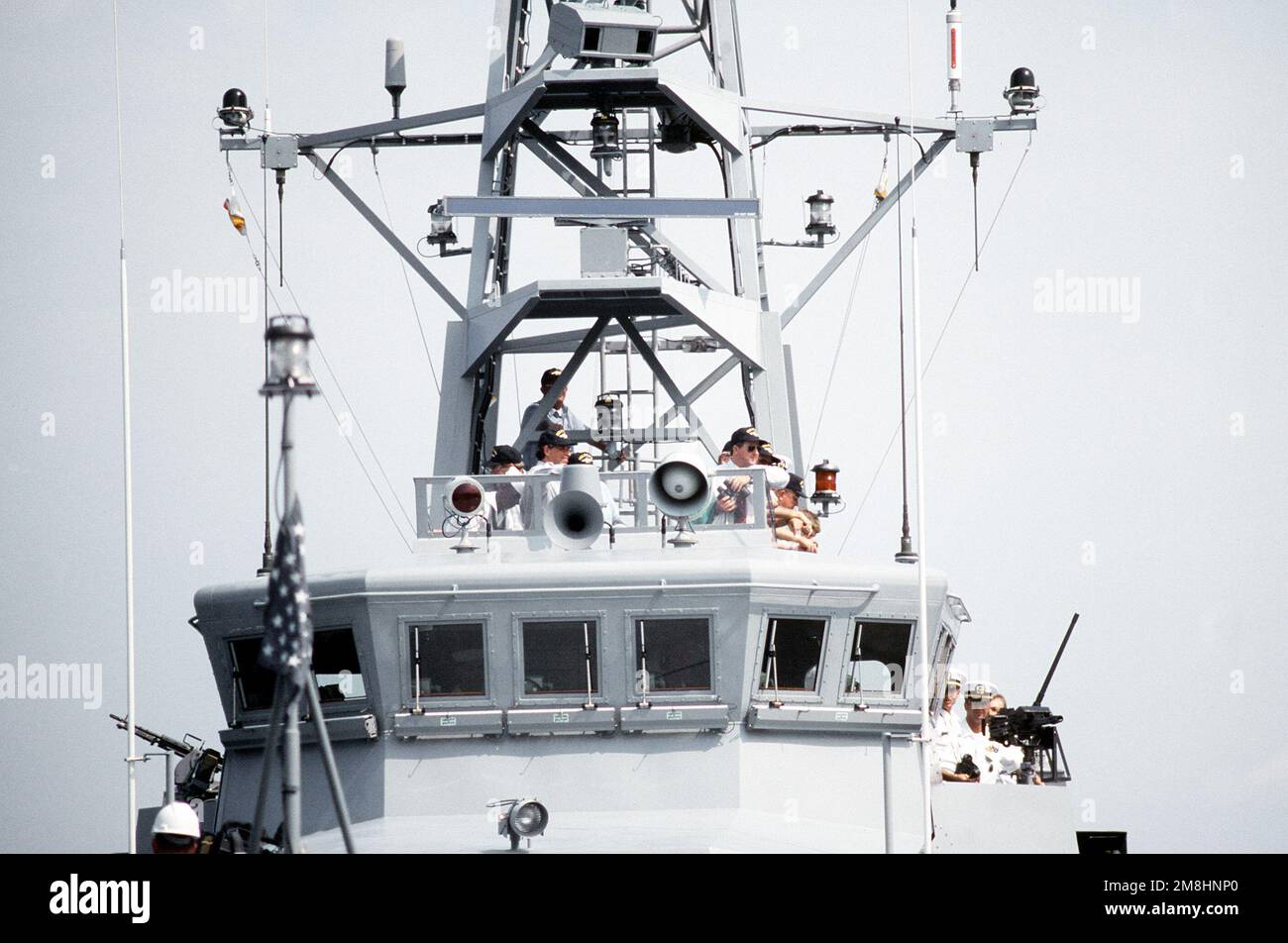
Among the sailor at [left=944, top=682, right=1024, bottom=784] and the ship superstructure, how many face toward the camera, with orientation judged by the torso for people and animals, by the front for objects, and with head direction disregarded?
2

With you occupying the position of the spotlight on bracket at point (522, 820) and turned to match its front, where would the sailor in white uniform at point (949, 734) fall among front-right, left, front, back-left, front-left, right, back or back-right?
left

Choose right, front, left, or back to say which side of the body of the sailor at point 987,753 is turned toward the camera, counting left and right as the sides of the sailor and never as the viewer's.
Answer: front

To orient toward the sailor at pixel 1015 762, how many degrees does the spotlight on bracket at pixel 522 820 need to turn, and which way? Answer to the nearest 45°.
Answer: approximately 90° to its left

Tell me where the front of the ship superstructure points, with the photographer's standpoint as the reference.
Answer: facing the viewer

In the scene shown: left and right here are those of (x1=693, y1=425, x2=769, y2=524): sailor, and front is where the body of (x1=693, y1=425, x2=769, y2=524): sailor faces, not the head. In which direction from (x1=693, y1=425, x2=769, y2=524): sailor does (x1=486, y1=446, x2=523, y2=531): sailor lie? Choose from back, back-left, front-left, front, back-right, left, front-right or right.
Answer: back-right

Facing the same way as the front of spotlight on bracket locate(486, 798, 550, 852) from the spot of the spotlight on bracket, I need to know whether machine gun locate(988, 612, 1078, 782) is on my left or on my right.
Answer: on my left

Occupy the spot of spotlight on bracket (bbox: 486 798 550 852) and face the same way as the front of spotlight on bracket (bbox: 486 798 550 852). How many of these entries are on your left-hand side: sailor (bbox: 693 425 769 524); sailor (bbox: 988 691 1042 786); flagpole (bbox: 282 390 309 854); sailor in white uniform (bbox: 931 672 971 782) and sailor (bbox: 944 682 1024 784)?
4

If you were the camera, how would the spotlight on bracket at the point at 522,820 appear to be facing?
facing the viewer and to the right of the viewer

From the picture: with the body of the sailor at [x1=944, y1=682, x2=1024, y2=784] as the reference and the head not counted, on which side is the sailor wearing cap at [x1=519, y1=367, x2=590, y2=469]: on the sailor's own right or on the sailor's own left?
on the sailor's own right

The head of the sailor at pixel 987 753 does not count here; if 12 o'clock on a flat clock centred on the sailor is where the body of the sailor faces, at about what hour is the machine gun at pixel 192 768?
The machine gun is roughly at 3 o'clock from the sailor.

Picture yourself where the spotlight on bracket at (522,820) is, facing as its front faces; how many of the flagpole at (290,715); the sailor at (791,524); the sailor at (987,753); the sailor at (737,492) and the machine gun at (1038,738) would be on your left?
4

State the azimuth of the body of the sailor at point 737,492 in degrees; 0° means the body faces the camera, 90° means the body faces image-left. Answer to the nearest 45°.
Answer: approximately 315°
